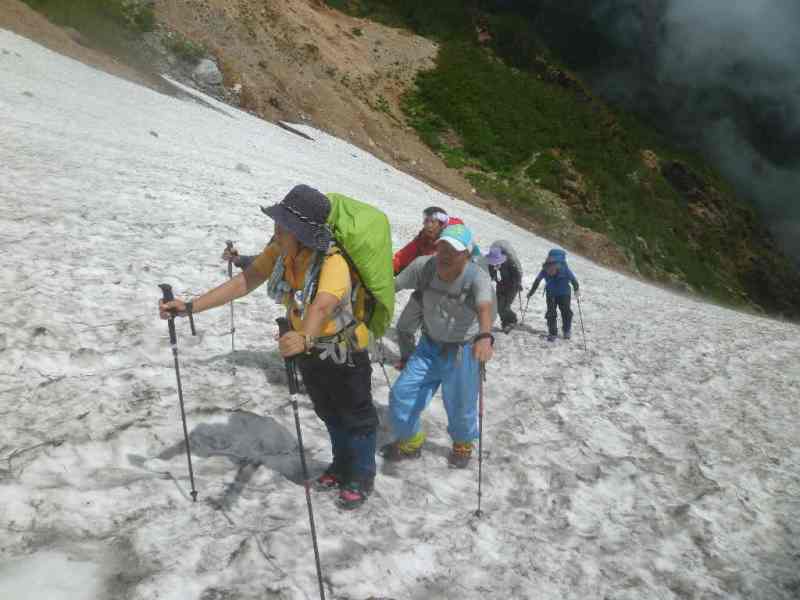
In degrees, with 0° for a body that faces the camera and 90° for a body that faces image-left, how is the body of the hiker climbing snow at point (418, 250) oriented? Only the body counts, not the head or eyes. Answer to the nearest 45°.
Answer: approximately 45°

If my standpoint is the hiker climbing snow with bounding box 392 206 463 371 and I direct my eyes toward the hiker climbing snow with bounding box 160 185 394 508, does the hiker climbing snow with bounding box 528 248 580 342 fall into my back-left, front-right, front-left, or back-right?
back-left

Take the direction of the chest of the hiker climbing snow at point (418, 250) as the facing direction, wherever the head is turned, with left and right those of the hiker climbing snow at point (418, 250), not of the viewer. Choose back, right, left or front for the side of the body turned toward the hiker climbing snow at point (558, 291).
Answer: back

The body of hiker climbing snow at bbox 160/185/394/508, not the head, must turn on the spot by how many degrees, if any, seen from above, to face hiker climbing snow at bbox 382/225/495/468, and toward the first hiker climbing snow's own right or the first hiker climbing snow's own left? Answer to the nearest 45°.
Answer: approximately 180°

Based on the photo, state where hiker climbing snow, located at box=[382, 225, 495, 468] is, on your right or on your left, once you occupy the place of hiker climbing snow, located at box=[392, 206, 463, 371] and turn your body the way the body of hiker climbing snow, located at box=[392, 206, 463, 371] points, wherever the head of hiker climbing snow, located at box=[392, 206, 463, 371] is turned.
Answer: on your left

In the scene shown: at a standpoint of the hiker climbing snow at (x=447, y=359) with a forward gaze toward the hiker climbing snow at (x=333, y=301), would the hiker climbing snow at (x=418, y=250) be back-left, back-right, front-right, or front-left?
back-right

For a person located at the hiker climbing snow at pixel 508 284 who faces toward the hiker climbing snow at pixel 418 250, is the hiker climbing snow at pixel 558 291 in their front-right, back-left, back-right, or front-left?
back-left

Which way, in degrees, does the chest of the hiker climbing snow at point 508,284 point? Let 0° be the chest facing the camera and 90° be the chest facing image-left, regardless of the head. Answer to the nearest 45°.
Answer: approximately 45°
